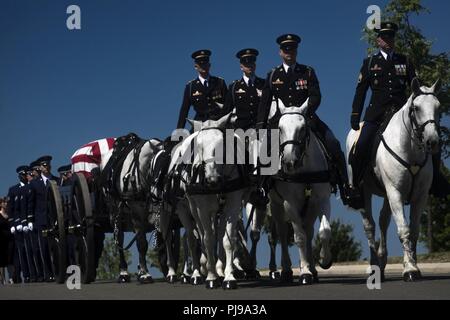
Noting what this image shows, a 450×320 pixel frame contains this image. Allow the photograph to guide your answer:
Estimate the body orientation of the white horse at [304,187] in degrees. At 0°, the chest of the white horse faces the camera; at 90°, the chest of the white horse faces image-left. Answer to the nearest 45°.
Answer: approximately 0°

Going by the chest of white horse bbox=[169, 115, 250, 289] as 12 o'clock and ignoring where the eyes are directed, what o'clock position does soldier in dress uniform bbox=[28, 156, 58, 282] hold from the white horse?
The soldier in dress uniform is roughly at 5 o'clock from the white horse.

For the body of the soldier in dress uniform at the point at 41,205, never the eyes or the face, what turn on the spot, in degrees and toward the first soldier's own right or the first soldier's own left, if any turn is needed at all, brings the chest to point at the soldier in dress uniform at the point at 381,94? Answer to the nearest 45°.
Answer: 0° — they already face them

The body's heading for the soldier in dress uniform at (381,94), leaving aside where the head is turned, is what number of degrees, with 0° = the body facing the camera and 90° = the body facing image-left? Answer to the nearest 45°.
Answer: approximately 0°

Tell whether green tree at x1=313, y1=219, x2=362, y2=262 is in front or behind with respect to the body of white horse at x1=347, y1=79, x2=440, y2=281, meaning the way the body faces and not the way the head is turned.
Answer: behind

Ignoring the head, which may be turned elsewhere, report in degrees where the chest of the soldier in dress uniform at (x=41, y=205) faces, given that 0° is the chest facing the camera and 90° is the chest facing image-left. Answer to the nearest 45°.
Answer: approximately 315°

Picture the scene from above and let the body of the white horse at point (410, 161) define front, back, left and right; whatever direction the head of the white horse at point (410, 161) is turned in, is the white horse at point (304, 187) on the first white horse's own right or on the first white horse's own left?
on the first white horse's own right

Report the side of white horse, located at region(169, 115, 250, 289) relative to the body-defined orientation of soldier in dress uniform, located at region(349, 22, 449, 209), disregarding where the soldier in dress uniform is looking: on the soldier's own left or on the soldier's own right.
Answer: on the soldier's own right
